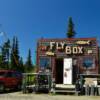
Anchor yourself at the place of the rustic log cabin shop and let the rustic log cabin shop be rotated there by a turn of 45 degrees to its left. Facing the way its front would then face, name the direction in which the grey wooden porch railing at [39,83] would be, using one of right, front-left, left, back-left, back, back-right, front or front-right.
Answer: right

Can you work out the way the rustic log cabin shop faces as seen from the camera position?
facing the viewer
